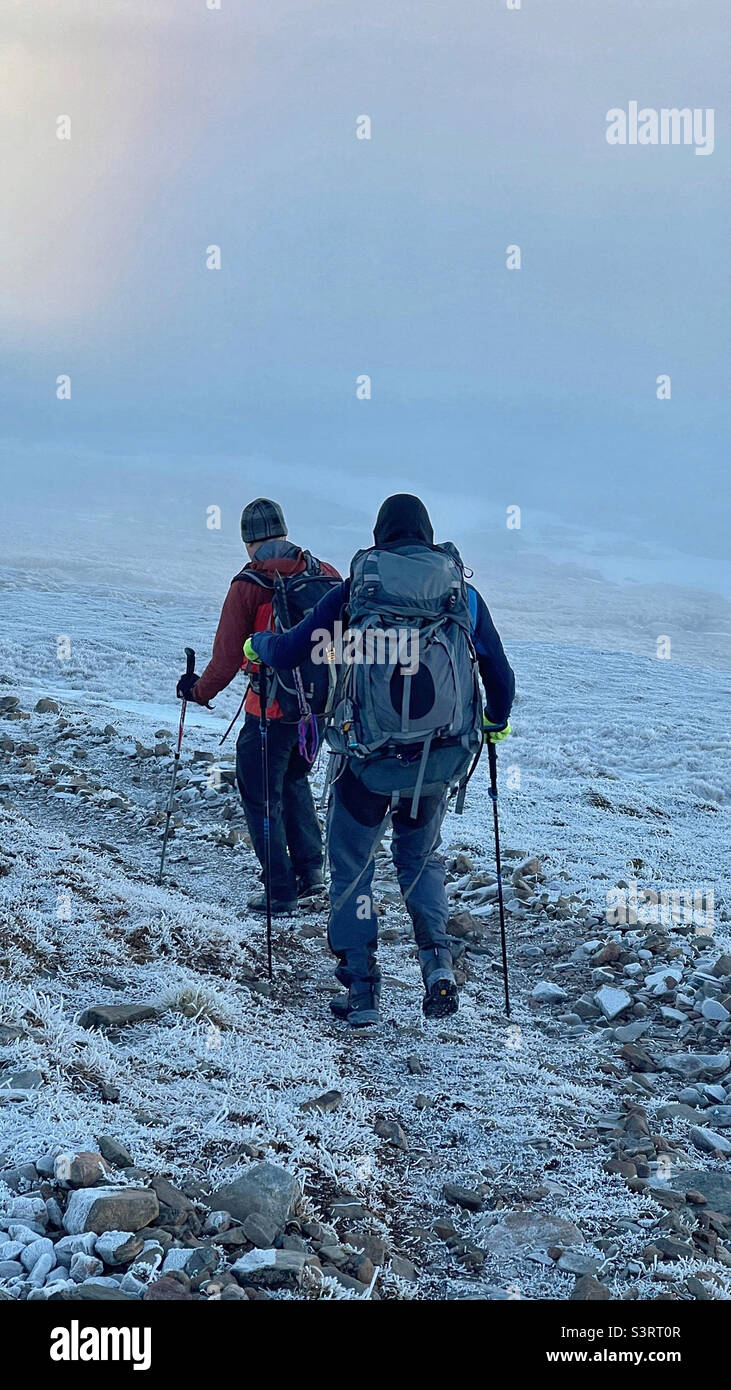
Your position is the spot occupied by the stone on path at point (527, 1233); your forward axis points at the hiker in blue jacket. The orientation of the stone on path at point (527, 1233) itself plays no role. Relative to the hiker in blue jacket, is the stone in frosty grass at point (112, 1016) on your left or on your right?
left

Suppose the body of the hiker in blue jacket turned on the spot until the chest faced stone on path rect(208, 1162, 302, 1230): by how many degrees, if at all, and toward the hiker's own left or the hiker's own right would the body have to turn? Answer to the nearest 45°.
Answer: approximately 180°

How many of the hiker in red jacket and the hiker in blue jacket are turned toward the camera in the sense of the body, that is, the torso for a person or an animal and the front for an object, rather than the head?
0

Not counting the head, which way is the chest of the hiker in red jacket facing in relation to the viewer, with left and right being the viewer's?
facing away from the viewer and to the left of the viewer

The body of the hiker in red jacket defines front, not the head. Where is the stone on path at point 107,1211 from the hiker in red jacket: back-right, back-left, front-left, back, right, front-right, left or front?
back-left

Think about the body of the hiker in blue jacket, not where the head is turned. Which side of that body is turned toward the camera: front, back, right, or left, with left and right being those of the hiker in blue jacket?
back

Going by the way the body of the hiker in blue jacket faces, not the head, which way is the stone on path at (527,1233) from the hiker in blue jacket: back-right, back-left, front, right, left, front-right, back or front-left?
back

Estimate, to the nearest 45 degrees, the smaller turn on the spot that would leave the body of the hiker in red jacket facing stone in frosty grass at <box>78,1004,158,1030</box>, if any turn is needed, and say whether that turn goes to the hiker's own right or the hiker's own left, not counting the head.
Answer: approximately 135° to the hiker's own left

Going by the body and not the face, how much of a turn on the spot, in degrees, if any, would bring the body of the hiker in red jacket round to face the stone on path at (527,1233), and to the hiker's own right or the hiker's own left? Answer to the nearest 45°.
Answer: approximately 135° to the hiker's own left

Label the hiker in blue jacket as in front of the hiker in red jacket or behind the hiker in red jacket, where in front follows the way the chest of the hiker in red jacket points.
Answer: behind
